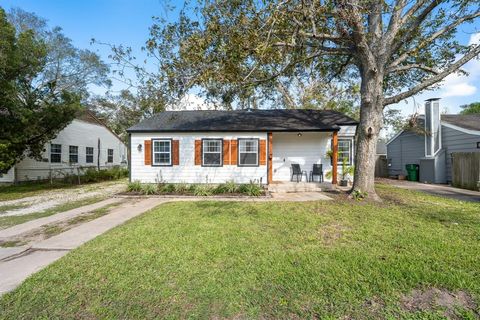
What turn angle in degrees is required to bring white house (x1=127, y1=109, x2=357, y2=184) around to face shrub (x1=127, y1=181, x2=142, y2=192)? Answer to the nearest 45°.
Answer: approximately 90° to its right

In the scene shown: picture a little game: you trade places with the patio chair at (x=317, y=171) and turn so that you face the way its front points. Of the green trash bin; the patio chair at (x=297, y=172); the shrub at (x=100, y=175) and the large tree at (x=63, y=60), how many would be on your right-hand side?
3

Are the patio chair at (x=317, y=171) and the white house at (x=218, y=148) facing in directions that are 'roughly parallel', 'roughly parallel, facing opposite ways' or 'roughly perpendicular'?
roughly parallel

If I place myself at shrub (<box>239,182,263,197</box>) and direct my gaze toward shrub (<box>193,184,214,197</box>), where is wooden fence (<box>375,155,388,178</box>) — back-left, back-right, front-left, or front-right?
back-right

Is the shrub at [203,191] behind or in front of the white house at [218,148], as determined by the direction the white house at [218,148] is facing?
in front

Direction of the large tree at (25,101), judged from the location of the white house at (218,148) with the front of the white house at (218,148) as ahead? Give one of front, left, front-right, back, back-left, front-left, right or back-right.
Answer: right

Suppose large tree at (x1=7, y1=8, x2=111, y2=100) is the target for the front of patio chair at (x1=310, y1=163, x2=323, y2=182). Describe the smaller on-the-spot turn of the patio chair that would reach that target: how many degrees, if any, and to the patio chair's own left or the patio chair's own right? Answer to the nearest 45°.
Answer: approximately 90° to the patio chair's own right

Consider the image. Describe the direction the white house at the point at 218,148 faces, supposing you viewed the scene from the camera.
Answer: facing the viewer

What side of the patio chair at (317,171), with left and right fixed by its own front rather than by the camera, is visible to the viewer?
front

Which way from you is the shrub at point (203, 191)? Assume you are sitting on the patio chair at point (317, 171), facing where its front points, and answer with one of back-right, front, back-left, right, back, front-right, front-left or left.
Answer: front-right

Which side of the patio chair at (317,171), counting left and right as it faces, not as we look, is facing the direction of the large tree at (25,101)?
right

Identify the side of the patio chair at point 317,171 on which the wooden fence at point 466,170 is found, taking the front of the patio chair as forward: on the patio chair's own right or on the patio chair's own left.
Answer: on the patio chair's own left

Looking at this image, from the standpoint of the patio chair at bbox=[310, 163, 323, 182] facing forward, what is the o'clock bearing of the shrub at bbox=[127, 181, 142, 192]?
The shrub is roughly at 2 o'clock from the patio chair.

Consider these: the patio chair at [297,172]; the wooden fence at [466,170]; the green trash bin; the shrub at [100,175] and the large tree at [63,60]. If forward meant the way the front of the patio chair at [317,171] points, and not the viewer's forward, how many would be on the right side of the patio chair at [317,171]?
3
